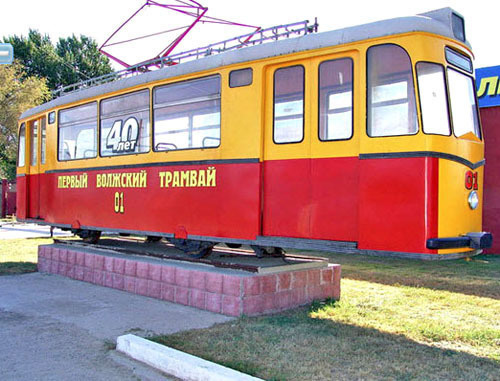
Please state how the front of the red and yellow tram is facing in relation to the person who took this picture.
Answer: facing the viewer and to the right of the viewer

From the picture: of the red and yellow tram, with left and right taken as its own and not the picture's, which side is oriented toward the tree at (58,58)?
back

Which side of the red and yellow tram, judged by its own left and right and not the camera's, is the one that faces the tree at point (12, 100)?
back
